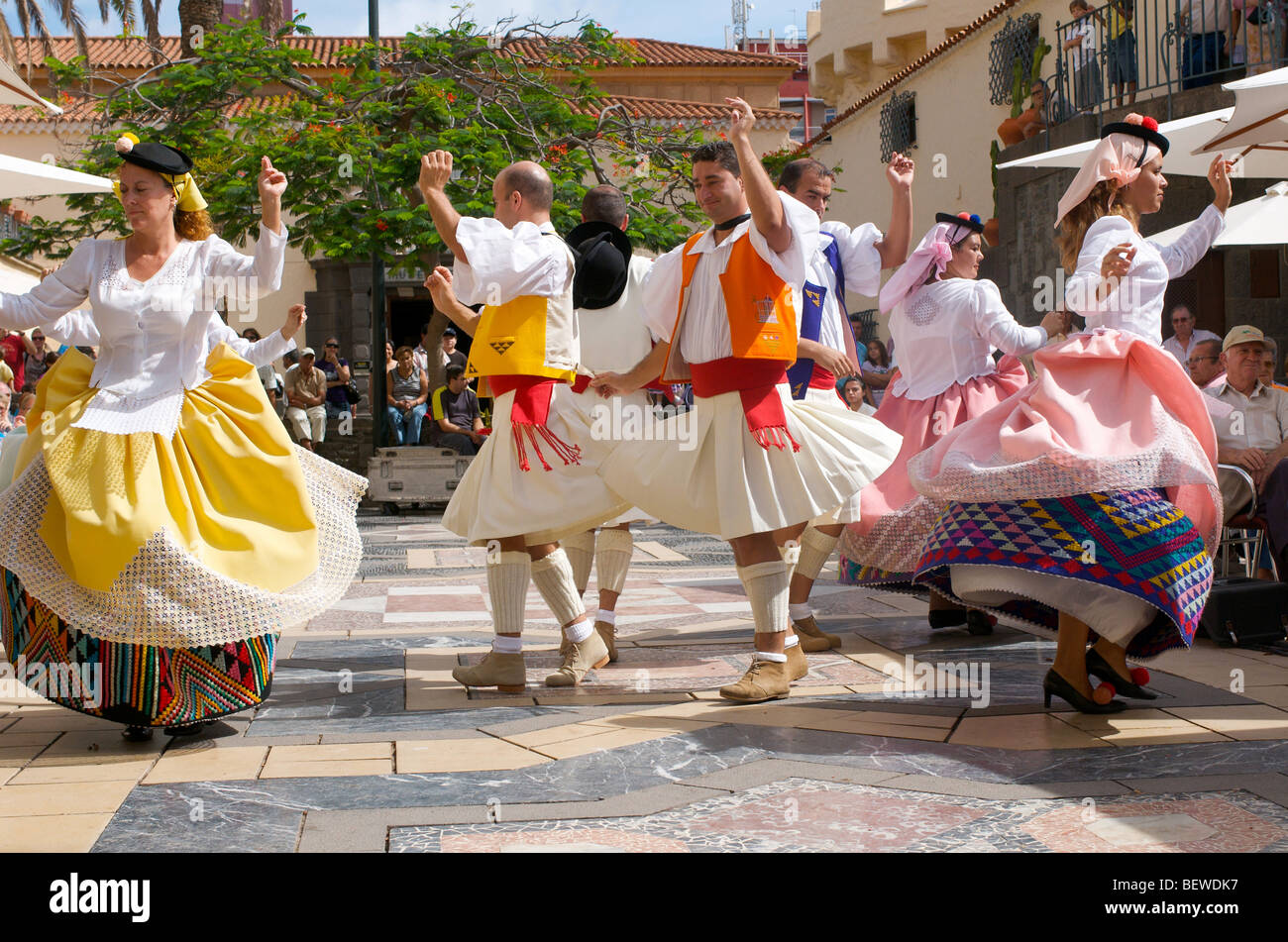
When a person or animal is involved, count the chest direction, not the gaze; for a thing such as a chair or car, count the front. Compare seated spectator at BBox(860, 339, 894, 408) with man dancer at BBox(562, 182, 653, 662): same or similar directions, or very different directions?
very different directions

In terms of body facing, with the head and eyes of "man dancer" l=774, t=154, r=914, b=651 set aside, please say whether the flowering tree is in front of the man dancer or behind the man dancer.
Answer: behind

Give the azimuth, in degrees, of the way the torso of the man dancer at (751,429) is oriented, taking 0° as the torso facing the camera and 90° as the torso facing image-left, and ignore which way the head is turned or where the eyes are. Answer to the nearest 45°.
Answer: approximately 45°

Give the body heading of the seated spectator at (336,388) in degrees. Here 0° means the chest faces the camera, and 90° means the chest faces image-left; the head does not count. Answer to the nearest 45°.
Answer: approximately 0°

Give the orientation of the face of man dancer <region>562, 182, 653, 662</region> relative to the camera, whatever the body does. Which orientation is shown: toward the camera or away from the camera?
away from the camera

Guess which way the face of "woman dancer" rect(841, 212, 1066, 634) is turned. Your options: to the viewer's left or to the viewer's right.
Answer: to the viewer's right
